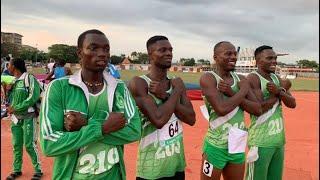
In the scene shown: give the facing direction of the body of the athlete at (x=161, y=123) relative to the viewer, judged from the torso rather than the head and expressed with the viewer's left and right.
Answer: facing the viewer and to the right of the viewer

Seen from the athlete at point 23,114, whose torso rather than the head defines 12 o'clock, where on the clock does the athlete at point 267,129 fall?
the athlete at point 267,129 is roughly at 9 o'clock from the athlete at point 23,114.

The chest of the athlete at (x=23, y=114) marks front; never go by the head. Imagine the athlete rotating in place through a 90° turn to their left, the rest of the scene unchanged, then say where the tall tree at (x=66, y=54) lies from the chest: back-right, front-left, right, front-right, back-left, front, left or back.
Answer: back-left

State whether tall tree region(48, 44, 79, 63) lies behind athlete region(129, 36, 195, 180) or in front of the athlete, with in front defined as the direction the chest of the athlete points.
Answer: behind

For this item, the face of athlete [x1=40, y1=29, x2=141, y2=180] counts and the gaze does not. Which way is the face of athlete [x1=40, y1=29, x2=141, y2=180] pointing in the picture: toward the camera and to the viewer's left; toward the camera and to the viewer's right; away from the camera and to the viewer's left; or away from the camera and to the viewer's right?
toward the camera and to the viewer's right

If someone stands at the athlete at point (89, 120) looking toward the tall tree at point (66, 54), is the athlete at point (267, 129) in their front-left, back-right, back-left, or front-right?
front-right

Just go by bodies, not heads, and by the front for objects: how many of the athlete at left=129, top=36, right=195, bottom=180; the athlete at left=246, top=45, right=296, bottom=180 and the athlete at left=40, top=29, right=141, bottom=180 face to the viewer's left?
0

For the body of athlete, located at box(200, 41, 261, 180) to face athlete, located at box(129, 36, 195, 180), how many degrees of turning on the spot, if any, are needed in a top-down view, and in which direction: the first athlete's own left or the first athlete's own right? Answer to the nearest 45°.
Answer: approximately 90° to the first athlete's own right

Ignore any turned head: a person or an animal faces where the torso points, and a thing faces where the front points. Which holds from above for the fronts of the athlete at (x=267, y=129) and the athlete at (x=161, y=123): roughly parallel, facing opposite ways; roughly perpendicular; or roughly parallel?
roughly parallel

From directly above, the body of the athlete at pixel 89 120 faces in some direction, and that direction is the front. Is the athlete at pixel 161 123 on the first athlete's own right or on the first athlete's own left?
on the first athlete's own left

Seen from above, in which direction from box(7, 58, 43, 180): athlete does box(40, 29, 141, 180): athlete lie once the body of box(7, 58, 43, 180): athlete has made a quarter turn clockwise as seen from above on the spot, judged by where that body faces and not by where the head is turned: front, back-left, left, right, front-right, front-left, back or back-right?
back-left
